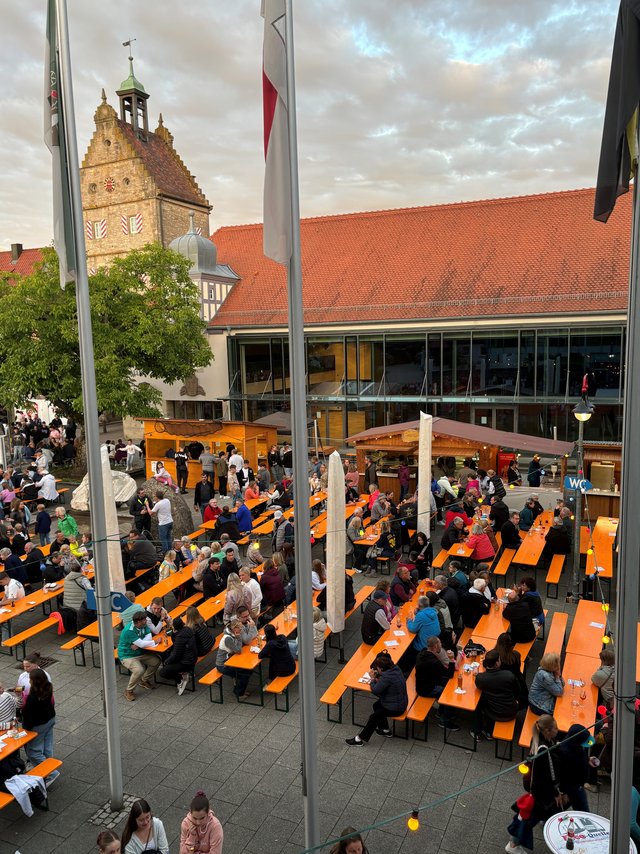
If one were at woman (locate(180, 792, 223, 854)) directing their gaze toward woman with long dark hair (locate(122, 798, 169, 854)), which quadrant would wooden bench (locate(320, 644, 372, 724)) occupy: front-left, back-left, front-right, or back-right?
back-right

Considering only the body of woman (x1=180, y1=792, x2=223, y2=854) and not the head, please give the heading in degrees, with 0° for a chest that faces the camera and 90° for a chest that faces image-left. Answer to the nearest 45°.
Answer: approximately 0°

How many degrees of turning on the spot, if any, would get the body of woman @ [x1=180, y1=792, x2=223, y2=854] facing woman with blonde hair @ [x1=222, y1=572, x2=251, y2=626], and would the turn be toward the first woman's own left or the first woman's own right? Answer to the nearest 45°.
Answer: approximately 180°

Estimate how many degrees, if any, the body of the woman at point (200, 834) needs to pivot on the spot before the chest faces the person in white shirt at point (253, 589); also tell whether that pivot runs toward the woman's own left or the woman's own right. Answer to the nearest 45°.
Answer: approximately 180°

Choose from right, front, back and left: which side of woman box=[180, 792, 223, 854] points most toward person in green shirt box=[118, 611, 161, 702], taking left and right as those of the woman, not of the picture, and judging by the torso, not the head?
back

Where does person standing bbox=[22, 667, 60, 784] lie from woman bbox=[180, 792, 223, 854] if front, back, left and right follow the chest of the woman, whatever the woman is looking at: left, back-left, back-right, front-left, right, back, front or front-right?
back-right

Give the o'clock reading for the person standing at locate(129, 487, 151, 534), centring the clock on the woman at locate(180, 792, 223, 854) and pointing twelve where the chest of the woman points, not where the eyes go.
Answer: The person standing is roughly at 6 o'clock from the woman.

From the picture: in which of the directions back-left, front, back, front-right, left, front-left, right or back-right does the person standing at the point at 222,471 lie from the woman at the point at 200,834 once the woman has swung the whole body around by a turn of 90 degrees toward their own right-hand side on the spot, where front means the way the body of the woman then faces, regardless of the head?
right

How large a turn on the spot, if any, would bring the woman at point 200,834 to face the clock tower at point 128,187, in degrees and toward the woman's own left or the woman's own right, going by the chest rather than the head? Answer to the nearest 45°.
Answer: approximately 180°
